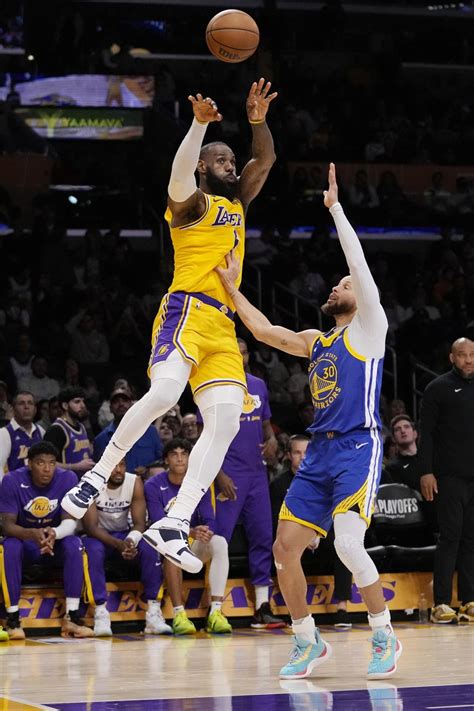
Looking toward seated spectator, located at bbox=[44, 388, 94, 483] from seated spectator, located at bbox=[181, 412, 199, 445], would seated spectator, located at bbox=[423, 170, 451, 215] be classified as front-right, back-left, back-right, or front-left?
back-right

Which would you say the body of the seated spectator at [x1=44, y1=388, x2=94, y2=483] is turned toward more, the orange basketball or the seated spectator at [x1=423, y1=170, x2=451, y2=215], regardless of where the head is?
the orange basketball

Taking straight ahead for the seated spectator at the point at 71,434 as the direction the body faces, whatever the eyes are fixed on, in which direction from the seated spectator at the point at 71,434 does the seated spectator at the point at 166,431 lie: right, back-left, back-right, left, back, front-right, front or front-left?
left

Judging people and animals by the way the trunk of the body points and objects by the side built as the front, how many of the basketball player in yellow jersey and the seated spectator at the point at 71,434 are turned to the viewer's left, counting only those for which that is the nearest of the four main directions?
0

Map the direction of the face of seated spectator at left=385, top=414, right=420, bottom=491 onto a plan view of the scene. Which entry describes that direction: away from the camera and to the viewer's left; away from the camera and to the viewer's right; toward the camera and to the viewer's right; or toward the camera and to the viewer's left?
toward the camera and to the viewer's left

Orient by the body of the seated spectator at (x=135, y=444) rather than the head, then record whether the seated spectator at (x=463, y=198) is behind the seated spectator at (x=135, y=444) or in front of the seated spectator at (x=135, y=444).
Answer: behind

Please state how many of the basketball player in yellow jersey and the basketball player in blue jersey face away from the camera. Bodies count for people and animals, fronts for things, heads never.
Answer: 0

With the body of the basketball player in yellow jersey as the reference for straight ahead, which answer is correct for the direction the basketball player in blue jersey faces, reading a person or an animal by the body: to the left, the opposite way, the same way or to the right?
to the right

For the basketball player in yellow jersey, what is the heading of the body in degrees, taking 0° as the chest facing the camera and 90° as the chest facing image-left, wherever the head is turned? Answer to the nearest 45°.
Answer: approximately 315°

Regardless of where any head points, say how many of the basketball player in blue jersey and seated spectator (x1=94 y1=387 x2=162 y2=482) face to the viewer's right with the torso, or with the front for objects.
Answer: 0
